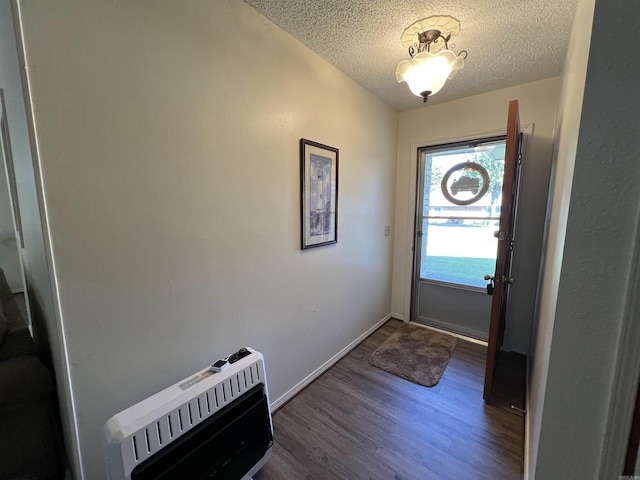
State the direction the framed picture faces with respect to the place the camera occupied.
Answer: facing the viewer and to the right of the viewer

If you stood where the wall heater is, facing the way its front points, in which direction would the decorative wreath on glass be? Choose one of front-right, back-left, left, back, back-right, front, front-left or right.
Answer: front-left

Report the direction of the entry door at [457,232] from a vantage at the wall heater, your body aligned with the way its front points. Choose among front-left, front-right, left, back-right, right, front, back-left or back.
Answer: front-left

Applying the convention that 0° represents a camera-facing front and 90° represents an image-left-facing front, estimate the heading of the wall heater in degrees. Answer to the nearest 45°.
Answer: approximately 315°

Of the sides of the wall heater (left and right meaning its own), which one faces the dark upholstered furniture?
back

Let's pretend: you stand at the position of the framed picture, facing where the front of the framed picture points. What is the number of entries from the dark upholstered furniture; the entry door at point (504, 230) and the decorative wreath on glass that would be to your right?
1

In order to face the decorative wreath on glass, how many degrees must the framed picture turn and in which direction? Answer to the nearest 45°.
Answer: approximately 90° to its left

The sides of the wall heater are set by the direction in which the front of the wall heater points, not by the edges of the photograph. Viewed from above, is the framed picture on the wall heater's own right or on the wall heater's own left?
on the wall heater's own left

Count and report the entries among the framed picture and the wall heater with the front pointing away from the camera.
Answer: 0

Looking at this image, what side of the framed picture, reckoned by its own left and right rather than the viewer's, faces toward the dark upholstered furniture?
right

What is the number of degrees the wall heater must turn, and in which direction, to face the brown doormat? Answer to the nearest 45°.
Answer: approximately 45° to its left

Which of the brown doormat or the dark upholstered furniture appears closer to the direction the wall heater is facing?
the brown doormat

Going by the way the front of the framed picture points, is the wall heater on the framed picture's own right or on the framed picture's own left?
on the framed picture's own right
